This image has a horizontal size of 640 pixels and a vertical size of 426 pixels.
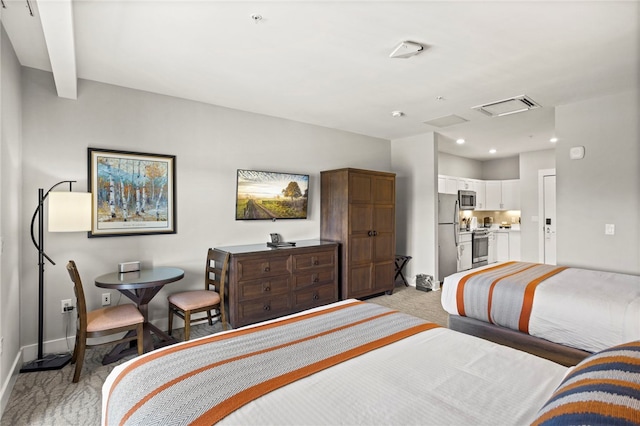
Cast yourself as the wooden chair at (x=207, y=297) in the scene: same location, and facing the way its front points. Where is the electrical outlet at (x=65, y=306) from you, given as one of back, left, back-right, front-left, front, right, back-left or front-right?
front-right

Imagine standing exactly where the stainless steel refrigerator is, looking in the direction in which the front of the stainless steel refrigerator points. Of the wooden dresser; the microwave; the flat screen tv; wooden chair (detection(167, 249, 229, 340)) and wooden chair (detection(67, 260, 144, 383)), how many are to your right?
4

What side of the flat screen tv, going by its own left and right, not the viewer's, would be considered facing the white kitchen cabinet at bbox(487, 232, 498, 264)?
left

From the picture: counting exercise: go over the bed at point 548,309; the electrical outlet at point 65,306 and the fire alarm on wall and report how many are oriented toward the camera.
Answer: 2

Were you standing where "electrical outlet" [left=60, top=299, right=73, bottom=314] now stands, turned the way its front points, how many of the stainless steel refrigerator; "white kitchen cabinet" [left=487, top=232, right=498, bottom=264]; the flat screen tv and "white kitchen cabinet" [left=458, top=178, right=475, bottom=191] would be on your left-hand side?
4
